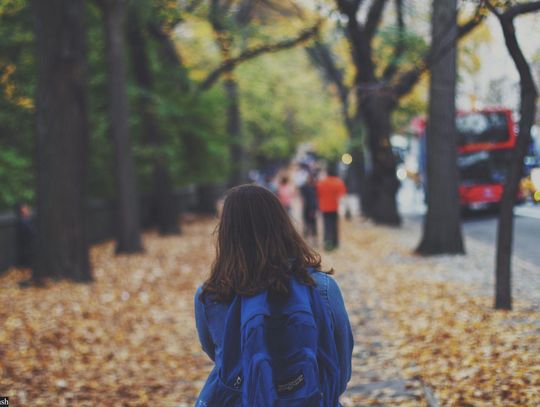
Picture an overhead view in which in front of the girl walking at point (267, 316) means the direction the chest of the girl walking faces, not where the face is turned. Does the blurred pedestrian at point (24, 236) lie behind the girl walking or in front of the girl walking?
in front

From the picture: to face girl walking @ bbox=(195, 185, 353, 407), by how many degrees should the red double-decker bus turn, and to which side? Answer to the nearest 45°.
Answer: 0° — it already faces them

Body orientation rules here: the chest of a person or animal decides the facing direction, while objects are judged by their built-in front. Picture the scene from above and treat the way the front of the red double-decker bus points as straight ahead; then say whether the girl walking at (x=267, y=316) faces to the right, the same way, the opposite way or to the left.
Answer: the opposite way

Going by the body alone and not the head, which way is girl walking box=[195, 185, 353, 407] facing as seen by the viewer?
away from the camera

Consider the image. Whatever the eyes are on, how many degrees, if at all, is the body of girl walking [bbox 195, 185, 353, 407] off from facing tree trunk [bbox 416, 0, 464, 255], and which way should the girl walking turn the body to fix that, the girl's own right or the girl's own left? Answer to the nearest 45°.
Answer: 0° — they already face it
